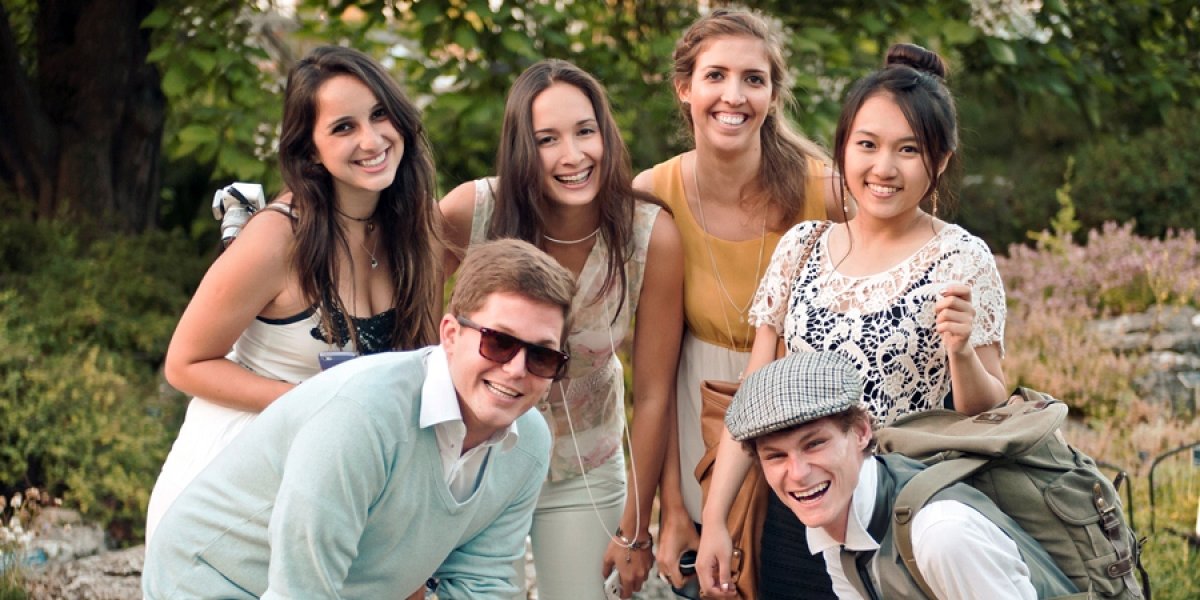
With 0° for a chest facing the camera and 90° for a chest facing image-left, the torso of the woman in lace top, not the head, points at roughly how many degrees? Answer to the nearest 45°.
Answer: approximately 0°

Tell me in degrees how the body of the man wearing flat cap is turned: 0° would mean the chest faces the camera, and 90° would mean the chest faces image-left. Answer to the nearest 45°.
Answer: approximately 45°

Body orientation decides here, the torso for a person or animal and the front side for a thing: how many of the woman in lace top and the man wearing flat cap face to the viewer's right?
0

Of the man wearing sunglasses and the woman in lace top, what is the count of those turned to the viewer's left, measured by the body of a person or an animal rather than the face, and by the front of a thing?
0

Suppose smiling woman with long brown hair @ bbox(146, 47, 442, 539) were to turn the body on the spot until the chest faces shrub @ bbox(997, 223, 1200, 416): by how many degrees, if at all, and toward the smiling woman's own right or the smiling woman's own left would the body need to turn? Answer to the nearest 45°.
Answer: approximately 90° to the smiling woman's own left

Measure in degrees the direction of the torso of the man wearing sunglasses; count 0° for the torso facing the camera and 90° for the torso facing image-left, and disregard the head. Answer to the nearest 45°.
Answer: approximately 315°

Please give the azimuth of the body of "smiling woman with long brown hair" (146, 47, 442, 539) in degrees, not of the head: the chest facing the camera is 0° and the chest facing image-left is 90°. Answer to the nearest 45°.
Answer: approximately 315°

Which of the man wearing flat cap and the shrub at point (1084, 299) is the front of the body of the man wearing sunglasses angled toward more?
the man wearing flat cap

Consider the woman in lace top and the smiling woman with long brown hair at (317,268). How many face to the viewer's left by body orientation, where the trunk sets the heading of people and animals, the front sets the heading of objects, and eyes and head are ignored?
0

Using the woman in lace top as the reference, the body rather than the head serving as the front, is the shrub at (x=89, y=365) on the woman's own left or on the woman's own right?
on the woman's own right
